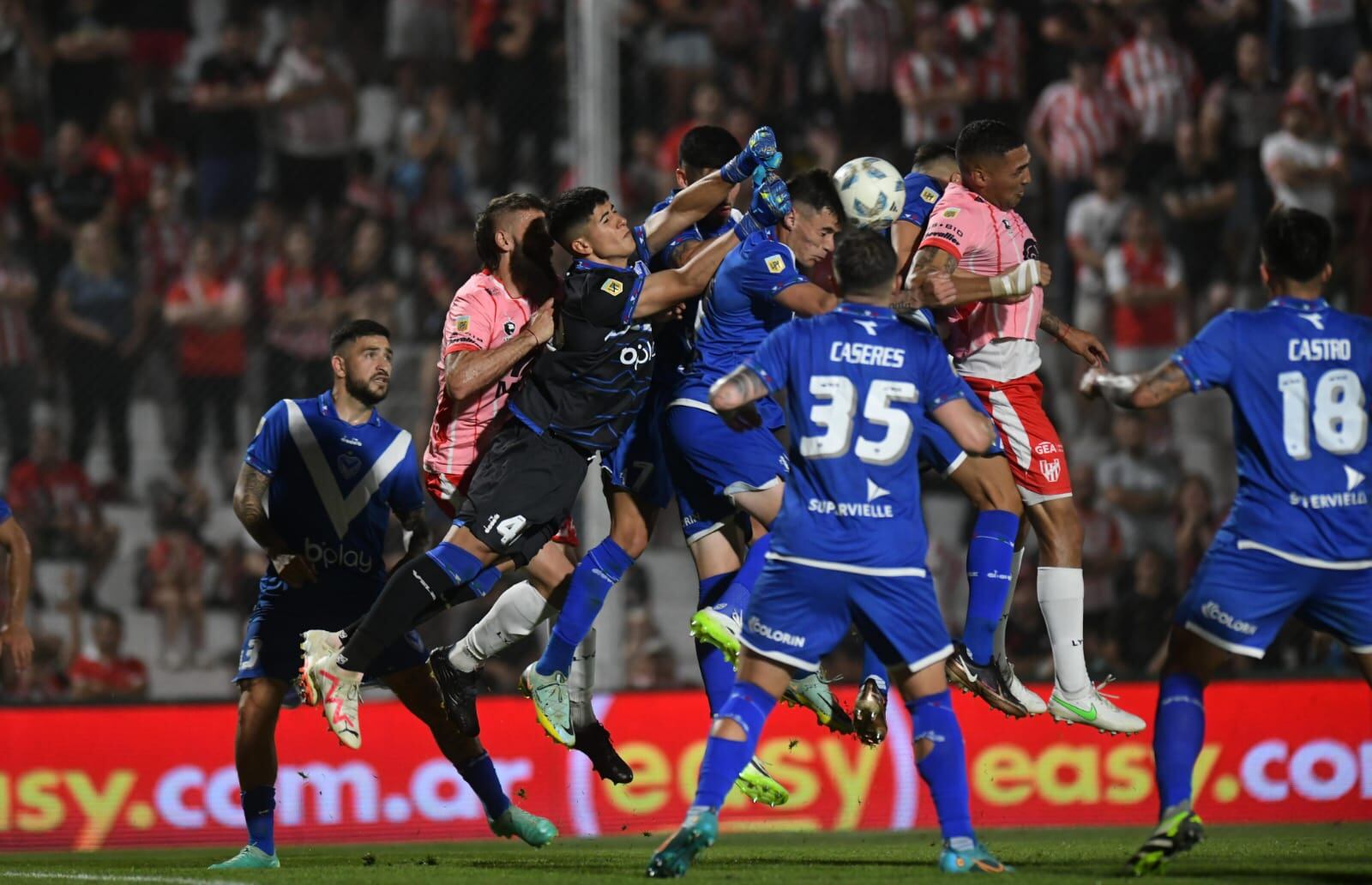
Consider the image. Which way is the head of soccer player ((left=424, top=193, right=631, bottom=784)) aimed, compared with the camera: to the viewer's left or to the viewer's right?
to the viewer's right

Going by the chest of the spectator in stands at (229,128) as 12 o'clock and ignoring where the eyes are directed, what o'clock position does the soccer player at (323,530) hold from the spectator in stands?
The soccer player is roughly at 12 o'clock from the spectator in stands.

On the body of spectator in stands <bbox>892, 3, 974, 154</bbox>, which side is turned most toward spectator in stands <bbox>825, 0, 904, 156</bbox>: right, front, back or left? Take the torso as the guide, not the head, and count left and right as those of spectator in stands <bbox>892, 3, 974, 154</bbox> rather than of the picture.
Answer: right

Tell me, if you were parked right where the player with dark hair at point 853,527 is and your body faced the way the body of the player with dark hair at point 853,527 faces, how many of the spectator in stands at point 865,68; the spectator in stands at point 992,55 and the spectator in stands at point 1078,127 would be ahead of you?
3

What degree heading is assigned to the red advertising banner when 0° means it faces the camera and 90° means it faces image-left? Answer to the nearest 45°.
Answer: approximately 0°

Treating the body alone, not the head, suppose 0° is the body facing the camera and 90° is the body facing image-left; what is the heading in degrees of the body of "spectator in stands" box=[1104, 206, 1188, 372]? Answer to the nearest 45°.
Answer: approximately 0°

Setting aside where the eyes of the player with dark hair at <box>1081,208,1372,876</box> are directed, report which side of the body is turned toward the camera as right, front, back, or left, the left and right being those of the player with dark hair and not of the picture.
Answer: back

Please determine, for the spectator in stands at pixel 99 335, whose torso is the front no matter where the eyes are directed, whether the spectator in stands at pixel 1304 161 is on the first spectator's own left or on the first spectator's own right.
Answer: on the first spectator's own left

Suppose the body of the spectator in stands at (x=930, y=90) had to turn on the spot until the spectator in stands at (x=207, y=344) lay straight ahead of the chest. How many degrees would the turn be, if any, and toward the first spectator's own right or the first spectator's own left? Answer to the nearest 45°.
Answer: approximately 90° to the first spectator's own right

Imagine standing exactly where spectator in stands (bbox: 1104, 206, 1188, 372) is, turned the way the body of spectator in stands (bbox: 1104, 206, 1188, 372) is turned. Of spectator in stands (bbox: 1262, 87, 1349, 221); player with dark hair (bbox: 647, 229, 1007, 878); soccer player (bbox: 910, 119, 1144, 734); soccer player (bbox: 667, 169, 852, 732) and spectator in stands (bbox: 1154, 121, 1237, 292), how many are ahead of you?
3

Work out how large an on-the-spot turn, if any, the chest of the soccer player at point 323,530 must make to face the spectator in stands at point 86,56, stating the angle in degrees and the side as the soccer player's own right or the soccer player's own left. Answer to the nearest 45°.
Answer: approximately 180°

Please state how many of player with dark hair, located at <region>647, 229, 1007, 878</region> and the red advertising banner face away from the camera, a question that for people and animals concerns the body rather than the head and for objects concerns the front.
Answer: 1

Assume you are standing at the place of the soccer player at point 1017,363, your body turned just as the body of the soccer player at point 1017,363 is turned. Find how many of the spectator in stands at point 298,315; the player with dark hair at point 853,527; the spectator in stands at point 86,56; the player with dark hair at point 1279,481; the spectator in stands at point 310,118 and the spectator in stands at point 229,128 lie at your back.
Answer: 4
